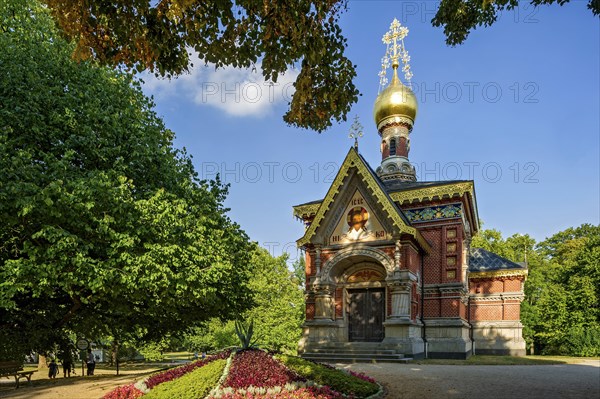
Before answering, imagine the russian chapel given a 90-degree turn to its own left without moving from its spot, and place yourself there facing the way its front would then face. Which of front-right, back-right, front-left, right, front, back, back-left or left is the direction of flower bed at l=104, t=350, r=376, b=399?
front-right

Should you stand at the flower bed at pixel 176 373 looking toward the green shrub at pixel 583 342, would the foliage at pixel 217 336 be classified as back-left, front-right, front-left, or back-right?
front-left

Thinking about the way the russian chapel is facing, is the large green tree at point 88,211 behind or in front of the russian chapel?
in front

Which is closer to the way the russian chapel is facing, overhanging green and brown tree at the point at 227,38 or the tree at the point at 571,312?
the overhanging green and brown tree

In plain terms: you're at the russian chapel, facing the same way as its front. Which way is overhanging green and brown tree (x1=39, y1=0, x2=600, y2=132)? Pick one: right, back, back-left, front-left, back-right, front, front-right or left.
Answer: front-left

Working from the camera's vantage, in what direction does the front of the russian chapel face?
facing the viewer and to the left of the viewer

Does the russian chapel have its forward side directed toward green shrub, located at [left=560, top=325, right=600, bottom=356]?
no

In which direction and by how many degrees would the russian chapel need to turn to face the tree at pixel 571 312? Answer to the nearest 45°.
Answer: approximately 180°

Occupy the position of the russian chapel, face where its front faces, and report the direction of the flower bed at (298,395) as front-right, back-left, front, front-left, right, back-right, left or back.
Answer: front-left

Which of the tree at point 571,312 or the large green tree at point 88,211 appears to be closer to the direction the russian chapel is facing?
the large green tree

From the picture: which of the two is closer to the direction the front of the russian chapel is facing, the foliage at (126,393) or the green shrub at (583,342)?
the foliage
